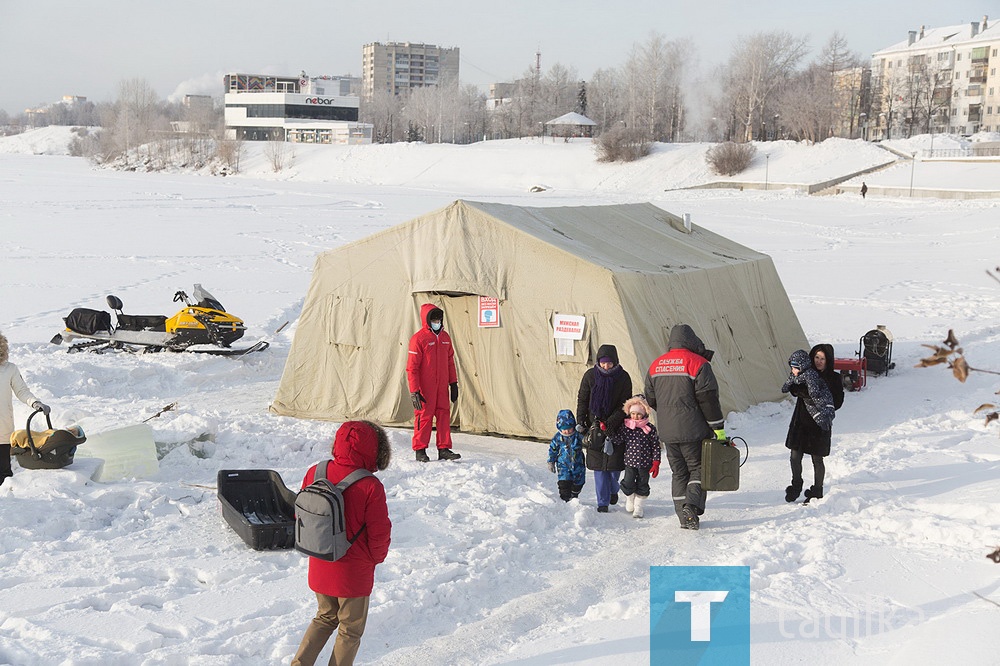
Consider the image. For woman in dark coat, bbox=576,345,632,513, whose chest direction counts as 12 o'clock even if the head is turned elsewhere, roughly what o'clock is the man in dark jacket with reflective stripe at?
The man in dark jacket with reflective stripe is roughly at 10 o'clock from the woman in dark coat.

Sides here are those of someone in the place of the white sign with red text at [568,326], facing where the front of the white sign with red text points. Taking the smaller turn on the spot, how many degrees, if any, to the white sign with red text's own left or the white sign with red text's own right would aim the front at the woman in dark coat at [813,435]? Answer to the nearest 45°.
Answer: approximately 45° to the white sign with red text's own left

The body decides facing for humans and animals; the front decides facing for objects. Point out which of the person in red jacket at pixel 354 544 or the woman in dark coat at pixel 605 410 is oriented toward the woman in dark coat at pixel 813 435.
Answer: the person in red jacket

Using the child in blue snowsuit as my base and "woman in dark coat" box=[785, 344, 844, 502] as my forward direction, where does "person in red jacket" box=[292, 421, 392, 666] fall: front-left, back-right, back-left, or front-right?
back-right

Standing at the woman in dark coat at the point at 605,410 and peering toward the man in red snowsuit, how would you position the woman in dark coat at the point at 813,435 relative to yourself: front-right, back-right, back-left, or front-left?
back-right

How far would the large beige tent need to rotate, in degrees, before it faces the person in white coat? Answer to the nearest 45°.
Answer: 0° — it already faces them

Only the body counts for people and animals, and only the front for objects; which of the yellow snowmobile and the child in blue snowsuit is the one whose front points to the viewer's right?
the yellow snowmobile

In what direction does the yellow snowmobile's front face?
to the viewer's right

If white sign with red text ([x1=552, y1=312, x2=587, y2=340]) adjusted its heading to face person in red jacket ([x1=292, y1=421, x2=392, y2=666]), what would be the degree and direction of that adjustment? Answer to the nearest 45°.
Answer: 0° — it already faces them

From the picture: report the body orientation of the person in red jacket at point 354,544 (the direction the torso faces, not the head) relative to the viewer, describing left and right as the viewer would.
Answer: facing away from the viewer and to the right of the viewer

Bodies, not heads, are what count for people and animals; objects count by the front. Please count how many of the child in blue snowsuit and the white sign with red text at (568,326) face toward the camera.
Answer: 2

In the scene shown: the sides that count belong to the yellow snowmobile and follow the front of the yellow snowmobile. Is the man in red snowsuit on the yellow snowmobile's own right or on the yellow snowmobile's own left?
on the yellow snowmobile's own right
